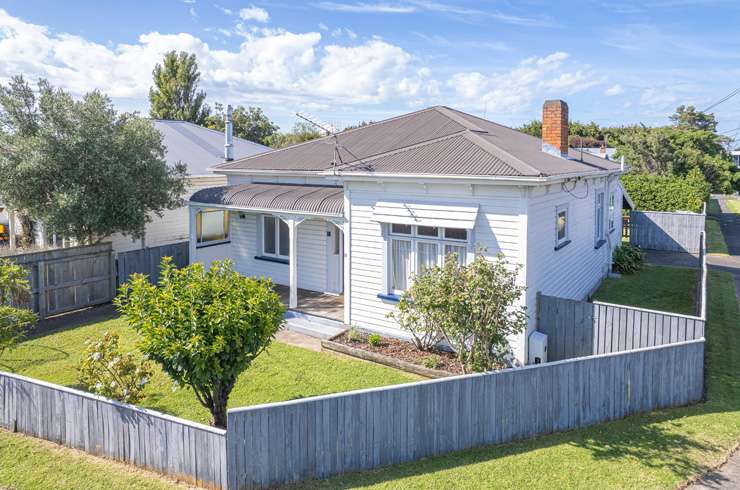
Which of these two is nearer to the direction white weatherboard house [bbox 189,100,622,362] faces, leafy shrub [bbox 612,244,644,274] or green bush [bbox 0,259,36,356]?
the green bush

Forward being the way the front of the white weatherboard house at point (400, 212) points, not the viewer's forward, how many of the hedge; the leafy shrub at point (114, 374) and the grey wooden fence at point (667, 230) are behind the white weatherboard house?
2

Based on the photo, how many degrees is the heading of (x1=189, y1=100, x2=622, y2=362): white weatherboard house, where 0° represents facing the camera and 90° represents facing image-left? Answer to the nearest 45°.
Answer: approximately 45°

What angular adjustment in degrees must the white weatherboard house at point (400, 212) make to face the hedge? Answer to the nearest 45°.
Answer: approximately 180°

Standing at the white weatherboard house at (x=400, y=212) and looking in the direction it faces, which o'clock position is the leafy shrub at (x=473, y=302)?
The leafy shrub is roughly at 10 o'clock from the white weatherboard house.

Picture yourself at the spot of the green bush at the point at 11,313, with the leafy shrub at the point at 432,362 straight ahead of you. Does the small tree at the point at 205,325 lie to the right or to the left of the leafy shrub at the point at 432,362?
right

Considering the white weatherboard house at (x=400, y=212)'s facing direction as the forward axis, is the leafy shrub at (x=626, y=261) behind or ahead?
behind

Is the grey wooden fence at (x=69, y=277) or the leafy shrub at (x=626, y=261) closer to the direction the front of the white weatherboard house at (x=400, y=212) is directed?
the grey wooden fence

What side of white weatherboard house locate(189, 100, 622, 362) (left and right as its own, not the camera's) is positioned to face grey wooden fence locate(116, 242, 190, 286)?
right

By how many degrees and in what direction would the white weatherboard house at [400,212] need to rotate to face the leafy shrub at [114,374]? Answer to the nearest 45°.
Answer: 0° — it already faces it

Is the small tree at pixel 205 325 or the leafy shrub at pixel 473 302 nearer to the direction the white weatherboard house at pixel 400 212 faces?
the small tree
